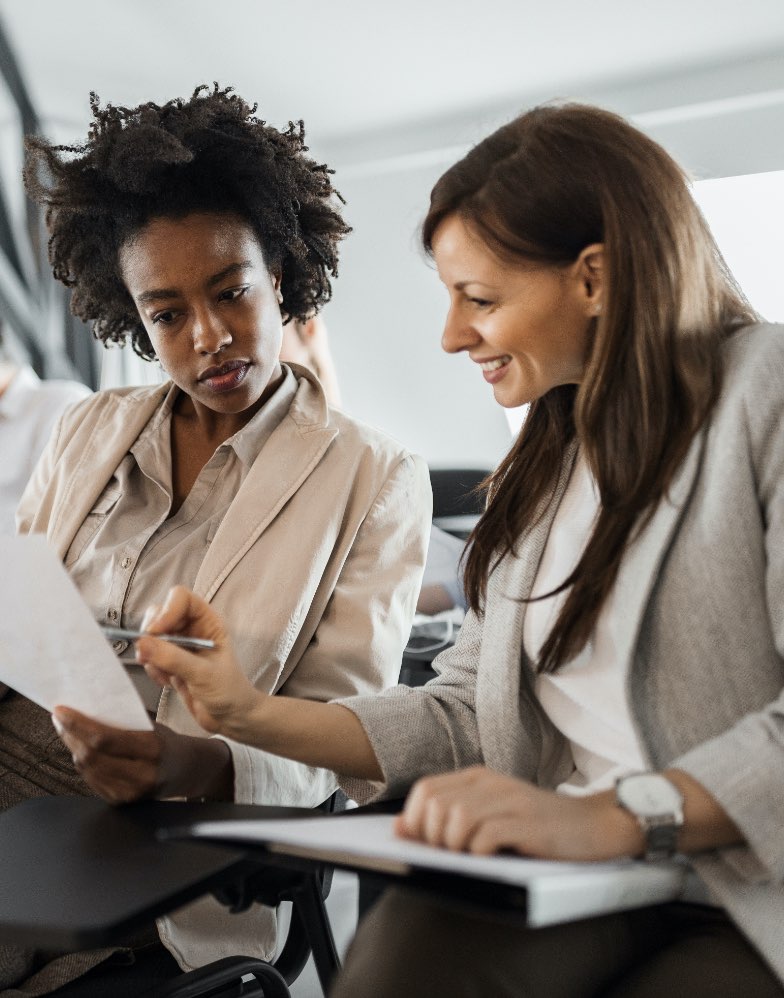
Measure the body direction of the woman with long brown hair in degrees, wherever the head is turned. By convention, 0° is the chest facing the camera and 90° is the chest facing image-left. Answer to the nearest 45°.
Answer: approximately 45°

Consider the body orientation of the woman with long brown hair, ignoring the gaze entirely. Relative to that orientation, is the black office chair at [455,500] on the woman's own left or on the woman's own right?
on the woman's own right

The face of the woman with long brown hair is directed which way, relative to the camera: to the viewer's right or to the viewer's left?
to the viewer's left
